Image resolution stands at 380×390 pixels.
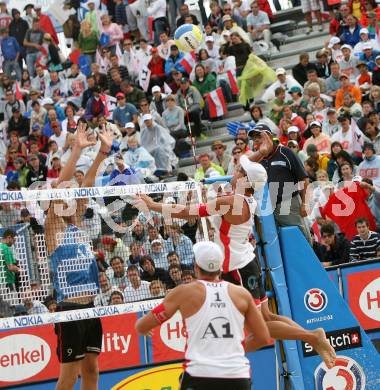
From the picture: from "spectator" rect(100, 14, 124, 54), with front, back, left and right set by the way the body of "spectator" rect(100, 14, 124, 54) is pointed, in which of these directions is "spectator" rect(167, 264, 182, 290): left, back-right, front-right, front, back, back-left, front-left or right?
front-left

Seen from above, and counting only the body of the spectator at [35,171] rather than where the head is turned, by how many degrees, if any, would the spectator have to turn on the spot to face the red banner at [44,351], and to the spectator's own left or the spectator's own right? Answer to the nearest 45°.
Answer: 0° — they already face it

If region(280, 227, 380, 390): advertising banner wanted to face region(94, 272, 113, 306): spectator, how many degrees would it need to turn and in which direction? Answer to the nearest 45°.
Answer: approximately 90° to its right

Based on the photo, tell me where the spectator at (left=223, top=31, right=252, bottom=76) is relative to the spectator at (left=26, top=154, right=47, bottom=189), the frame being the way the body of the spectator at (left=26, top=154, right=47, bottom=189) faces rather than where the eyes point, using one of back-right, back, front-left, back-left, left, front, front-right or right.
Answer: left

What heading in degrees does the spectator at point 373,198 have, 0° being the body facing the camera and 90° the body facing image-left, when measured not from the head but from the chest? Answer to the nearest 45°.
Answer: approximately 45°

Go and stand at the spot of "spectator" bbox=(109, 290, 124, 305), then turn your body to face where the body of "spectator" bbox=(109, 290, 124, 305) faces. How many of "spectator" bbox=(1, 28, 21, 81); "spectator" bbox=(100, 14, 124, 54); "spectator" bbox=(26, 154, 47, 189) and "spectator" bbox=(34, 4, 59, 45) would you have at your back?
4

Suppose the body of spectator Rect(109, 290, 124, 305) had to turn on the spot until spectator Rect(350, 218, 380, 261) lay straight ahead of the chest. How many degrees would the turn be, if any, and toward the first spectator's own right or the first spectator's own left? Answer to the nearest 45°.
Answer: approximately 135° to the first spectator's own left

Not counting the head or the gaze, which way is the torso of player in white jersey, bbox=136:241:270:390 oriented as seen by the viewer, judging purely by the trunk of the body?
away from the camera

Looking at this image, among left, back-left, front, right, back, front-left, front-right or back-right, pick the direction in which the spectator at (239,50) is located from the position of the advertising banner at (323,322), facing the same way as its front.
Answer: back

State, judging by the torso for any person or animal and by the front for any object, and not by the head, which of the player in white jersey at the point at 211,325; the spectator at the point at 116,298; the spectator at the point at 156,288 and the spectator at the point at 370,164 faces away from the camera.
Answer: the player in white jersey

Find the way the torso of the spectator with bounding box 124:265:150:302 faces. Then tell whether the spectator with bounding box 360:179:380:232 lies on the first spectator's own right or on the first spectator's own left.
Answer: on the first spectator's own left
